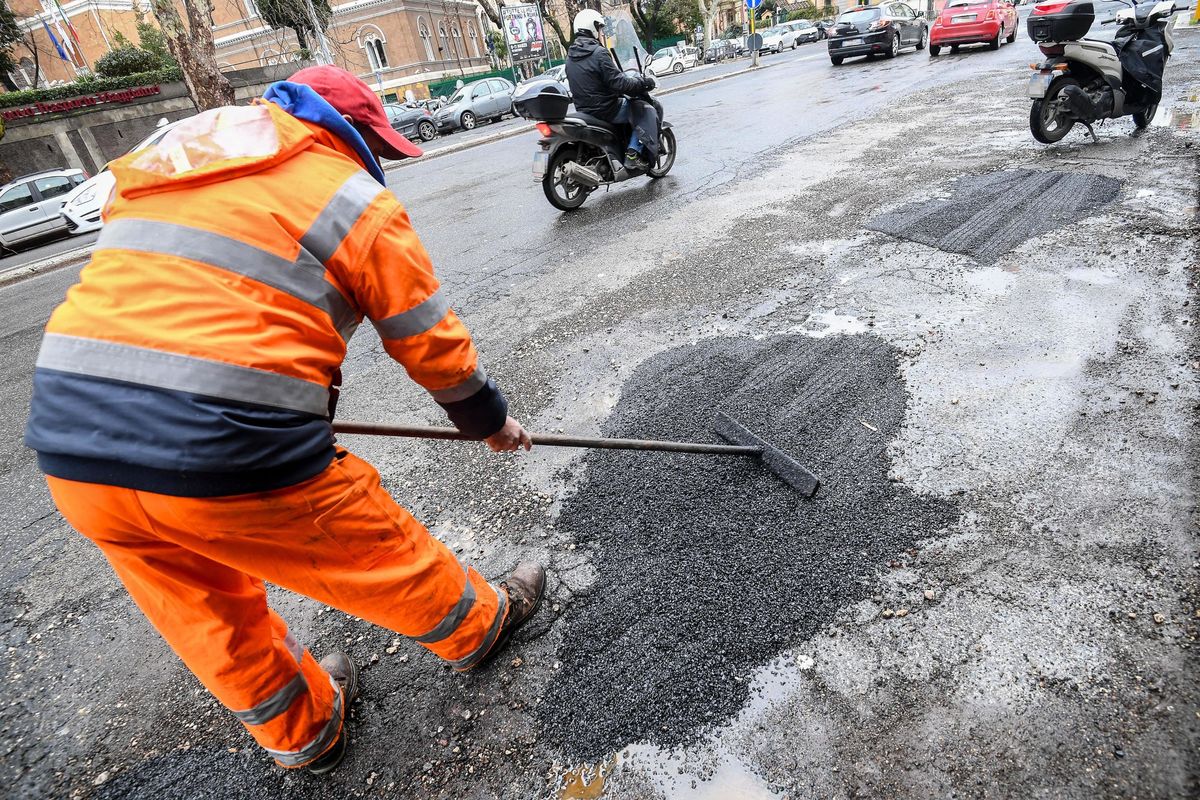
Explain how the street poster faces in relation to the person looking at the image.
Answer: facing the viewer

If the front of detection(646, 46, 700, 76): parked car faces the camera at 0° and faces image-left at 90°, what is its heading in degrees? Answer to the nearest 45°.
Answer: approximately 45°

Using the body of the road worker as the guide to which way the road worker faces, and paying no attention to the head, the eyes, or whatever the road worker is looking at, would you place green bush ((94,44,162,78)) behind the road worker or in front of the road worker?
in front

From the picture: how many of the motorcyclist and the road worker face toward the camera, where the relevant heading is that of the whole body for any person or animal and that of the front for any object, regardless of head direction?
0

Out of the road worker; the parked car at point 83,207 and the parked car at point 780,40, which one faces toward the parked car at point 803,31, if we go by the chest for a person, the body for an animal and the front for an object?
the road worker

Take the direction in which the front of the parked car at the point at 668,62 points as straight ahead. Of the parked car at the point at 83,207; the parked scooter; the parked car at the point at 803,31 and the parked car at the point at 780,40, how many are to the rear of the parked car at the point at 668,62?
2

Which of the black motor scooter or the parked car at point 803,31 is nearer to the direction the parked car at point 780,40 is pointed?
the black motor scooter

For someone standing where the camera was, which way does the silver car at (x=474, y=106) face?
facing the viewer and to the left of the viewer

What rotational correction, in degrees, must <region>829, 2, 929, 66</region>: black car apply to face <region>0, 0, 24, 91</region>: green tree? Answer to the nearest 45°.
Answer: approximately 135° to its left

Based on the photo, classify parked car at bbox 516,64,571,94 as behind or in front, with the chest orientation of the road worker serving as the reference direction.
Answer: in front

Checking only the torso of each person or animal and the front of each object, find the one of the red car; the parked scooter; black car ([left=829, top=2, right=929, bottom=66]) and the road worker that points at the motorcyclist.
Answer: the road worker

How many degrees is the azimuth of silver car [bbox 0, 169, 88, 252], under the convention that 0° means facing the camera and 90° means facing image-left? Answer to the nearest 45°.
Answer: approximately 45°

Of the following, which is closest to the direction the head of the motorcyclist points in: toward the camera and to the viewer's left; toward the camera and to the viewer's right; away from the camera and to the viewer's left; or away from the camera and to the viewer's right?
away from the camera and to the viewer's right

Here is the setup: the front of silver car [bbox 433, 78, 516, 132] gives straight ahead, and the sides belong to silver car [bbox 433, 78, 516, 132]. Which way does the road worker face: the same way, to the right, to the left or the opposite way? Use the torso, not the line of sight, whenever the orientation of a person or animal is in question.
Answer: the opposite way

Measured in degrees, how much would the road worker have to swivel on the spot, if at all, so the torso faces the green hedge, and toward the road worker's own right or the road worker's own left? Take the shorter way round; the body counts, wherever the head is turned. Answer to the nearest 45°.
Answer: approximately 45° to the road worker's own left

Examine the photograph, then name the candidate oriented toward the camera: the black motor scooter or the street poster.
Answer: the street poster

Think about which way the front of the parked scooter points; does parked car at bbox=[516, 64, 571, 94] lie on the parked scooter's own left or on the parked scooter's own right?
on the parked scooter's own left
